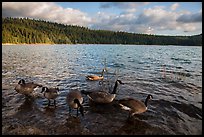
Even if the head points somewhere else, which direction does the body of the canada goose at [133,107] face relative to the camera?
to the viewer's right
